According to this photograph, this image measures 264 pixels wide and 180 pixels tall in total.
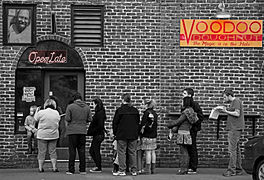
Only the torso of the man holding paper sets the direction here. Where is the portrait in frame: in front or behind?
in front

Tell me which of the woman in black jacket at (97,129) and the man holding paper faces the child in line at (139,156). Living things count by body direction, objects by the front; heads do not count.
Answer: the man holding paper

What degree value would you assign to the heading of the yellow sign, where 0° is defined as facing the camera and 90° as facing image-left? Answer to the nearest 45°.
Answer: approximately 0°

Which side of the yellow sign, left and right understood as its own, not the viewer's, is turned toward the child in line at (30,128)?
right

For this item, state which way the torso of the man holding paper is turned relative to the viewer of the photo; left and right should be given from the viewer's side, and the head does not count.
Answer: facing to the left of the viewer

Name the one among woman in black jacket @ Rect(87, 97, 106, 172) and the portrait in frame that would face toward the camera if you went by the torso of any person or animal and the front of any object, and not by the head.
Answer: the portrait in frame

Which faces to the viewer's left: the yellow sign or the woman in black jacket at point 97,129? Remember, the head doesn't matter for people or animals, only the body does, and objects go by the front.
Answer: the woman in black jacket

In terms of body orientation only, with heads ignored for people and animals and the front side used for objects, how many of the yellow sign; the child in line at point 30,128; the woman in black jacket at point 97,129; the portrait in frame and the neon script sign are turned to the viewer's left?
1

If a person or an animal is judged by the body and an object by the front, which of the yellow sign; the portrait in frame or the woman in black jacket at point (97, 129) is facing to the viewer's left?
the woman in black jacket

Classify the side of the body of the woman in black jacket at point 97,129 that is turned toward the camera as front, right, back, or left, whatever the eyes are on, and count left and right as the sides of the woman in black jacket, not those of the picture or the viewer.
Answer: left

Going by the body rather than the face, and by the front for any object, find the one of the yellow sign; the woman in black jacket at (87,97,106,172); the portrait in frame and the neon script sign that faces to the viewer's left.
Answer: the woman in black jacket

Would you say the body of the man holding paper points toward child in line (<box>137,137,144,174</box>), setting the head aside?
yes

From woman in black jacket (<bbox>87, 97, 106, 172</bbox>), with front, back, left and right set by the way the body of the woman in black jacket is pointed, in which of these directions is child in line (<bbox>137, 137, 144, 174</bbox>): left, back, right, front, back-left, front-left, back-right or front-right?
back

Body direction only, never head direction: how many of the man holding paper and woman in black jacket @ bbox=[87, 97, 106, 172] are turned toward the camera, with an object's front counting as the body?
0

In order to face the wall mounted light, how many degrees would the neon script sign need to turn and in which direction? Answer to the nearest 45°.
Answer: approximately 90° to its left

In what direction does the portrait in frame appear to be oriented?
toward the camera
